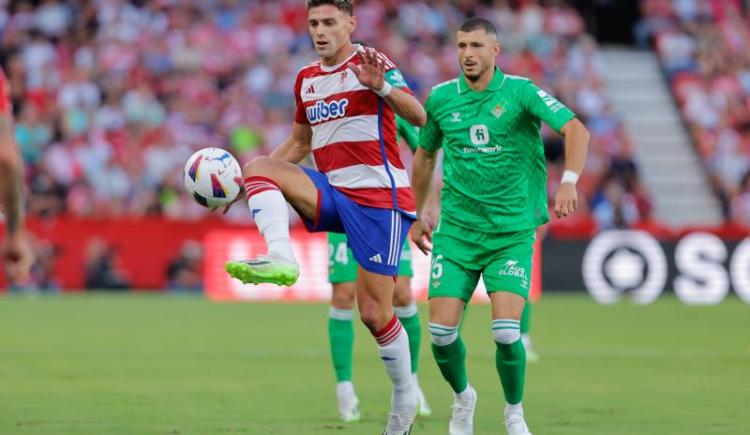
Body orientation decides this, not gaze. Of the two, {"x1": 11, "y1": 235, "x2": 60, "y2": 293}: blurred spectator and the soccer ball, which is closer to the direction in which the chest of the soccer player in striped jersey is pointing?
the soccer ball

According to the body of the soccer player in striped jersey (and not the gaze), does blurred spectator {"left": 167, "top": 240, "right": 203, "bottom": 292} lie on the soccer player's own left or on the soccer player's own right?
on the soccer player's own right

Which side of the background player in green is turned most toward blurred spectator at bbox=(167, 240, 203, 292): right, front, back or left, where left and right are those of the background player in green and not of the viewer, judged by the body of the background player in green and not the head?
back

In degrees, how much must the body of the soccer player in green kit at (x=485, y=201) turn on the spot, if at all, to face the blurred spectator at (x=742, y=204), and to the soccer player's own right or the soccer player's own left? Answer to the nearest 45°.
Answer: approximately 180°

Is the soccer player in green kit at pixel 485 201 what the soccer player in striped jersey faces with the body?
no

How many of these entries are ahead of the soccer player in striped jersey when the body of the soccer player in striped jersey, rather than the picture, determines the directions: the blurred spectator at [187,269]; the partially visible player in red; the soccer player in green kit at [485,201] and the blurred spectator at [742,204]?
1

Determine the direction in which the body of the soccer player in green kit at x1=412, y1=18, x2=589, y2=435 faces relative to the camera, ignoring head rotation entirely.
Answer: toward the camera

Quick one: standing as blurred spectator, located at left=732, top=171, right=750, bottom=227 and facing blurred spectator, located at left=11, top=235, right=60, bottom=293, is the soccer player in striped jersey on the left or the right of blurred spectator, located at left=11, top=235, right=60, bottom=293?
left

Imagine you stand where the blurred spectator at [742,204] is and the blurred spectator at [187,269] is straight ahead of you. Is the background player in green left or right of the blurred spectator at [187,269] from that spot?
left

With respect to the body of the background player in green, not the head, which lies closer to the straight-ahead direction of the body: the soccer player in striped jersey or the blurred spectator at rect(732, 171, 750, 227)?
the soccer player in striped jersey

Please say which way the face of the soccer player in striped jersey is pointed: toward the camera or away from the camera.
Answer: toward the camera

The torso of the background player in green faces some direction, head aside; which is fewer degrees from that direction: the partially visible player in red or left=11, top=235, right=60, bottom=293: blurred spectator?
the partially visible player in red

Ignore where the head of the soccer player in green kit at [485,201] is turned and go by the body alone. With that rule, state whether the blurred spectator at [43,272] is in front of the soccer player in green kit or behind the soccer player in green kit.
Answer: behind

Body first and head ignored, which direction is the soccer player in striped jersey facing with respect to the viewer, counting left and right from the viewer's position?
facing the viewer and to the left of the viewer

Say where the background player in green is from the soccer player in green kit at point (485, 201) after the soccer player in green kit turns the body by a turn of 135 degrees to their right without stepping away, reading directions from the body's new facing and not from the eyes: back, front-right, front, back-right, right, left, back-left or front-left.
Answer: front
